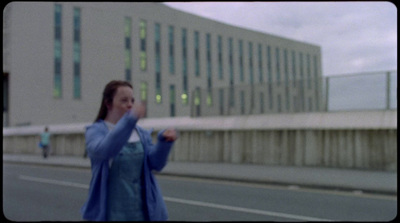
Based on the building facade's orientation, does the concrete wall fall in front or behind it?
in front

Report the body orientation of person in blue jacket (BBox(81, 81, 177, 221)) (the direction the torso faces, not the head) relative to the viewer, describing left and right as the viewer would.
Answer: facing the viewer and to the right of the viewer

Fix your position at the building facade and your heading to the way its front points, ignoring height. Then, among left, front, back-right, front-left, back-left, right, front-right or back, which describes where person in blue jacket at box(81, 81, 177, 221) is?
front-right

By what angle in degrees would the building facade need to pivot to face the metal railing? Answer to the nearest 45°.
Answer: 0° — it already faces it

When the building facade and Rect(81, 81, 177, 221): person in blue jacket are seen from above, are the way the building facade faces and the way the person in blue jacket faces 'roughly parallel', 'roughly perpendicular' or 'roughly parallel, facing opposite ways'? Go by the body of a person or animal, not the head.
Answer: roughly parallel

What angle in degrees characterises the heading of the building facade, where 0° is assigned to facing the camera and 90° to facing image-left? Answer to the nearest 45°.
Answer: approximately 315°

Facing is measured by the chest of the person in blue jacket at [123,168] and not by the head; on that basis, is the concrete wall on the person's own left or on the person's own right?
on the person's own left

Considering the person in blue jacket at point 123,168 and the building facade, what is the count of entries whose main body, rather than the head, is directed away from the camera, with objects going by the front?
0

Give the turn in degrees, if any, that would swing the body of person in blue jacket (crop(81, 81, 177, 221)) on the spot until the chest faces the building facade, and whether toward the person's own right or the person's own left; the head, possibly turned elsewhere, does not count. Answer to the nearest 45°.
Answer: approximately 135° to the person's own left
